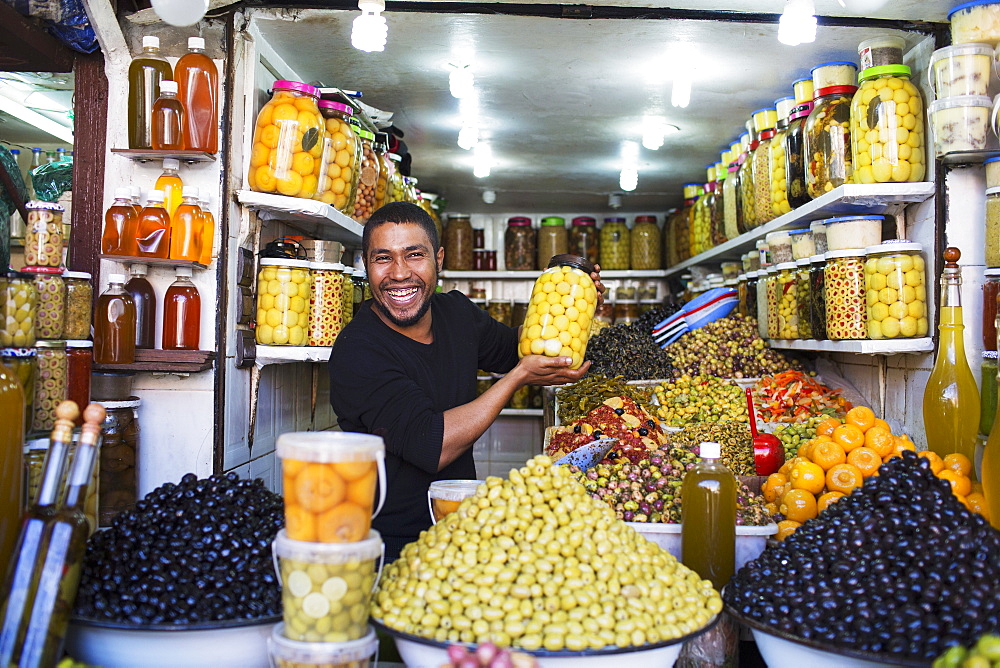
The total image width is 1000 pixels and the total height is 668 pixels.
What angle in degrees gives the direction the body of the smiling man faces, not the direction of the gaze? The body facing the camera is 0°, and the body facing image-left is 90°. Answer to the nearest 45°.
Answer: approximately 315°

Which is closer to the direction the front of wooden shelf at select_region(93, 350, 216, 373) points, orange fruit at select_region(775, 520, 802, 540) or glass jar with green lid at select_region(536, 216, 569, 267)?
the orange fruit

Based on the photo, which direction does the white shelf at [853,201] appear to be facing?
to the viewer's left

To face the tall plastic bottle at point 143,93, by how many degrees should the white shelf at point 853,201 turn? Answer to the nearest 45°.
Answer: approximately 45° to its left

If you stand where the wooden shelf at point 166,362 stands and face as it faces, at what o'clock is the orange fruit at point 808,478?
The orange fruit is roughly at 10 o'clock from the wooden shelf.

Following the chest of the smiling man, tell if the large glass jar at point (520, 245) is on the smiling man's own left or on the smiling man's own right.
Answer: on the smiling man's own left

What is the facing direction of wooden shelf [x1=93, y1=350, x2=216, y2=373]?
toward the camera

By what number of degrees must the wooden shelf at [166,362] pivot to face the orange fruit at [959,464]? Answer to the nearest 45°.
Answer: approximately 45° to its left

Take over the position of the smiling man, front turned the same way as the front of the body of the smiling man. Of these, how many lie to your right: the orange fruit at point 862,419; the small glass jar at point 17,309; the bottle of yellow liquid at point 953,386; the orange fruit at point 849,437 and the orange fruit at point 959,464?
1

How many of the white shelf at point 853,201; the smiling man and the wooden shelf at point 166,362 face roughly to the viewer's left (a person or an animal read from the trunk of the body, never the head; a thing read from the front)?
1
